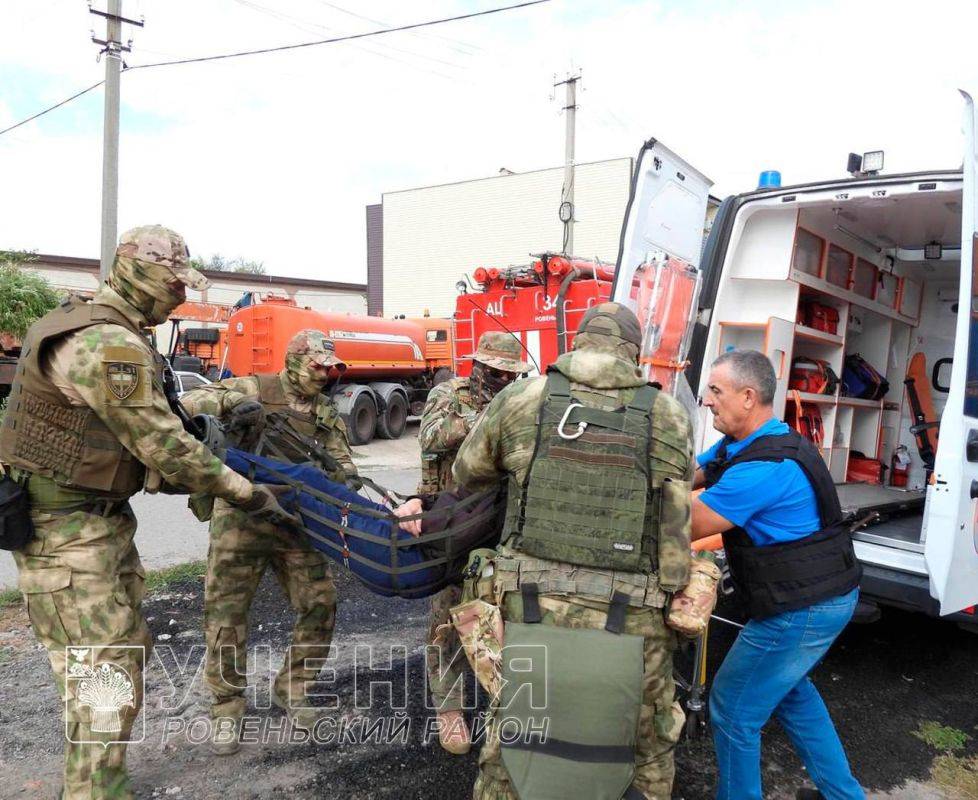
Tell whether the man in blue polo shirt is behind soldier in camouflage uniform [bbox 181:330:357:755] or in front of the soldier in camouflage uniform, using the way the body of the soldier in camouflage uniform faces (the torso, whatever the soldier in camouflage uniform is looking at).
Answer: in front

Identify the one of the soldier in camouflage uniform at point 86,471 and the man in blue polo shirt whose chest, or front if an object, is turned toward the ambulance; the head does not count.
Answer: the soldier in camouflage uniform

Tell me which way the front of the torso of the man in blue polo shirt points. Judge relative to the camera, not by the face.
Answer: to the viewer's left

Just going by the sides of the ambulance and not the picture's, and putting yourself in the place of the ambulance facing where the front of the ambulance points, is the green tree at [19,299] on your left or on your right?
on your left

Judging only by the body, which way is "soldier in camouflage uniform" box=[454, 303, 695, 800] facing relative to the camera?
away from the camera

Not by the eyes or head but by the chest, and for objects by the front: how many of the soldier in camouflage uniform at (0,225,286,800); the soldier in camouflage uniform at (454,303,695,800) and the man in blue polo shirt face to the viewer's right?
1

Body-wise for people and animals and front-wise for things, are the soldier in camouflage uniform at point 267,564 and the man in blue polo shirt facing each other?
yes

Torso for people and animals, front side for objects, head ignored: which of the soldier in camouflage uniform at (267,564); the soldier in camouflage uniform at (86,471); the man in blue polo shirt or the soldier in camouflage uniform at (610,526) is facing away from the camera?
the soldier in camouflage uniform at (610,526)

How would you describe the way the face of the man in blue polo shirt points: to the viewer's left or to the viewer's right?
to the viewer's left

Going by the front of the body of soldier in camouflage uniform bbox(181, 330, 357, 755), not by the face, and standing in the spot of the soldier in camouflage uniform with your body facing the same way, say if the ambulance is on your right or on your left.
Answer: on your left

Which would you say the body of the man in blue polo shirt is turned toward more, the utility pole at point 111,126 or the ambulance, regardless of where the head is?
the utility pole

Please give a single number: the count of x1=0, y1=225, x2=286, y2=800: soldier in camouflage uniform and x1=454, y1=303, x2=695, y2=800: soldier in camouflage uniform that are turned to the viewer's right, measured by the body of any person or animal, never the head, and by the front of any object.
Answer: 1

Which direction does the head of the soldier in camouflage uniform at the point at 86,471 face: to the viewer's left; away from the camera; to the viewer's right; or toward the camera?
to the viewer's right

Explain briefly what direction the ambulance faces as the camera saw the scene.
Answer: facing away from the viewer and to the right of the viewer

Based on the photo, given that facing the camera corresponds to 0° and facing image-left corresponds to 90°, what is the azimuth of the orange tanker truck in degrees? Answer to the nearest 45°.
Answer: approximately 225°

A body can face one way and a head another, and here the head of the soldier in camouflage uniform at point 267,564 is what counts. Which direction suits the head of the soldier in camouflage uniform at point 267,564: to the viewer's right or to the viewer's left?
to the viewer's right

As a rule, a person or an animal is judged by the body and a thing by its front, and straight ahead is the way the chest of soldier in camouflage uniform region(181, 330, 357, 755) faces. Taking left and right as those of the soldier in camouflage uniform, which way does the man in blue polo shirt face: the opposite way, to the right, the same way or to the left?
the opposite way

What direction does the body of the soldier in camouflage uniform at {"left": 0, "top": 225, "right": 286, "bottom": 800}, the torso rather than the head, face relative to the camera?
to the viewer's right

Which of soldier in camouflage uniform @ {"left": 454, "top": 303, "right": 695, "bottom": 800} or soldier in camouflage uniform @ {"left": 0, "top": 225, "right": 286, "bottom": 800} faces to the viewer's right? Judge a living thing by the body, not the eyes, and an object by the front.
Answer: soldier in camouflage uniform @ {"left": 0, "top": 225, "right": 286, "bottom": 800}

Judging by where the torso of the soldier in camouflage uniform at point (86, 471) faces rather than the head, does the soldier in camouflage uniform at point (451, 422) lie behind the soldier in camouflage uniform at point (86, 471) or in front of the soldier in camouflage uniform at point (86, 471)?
in front
